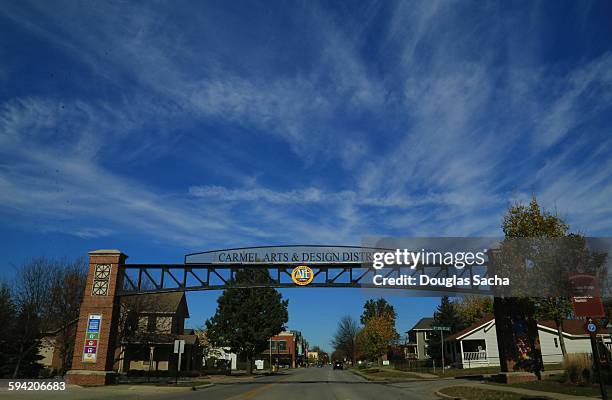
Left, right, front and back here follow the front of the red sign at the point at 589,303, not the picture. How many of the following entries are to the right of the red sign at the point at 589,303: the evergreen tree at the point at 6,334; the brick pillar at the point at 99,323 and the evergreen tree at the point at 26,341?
3

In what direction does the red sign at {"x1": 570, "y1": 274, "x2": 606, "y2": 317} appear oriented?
toward the camera

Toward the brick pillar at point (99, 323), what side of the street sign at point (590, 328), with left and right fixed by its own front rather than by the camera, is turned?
right

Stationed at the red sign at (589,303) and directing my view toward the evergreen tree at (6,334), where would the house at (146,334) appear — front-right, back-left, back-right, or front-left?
front-right

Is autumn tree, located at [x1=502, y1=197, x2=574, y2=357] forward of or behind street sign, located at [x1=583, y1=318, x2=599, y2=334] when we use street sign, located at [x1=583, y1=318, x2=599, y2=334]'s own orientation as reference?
behind

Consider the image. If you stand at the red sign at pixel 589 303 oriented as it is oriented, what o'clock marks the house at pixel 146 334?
The house is roughly at 4 o'clock from the red sign.

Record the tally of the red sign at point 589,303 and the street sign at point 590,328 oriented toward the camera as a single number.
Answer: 2

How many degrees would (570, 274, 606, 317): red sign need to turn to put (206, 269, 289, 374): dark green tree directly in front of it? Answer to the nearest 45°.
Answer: approximately 135° to its right

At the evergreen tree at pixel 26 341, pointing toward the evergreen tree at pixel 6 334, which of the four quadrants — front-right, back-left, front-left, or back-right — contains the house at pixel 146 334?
back-right

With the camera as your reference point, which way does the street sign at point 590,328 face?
facing the viewer

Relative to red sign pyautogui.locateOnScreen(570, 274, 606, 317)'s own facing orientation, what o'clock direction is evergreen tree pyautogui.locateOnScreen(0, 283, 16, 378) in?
The evergreen tree is roughly at 3 o'clock from the red sign.
